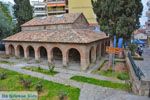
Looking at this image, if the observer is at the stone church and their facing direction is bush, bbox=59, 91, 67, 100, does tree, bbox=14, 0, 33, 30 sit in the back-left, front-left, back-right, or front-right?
back-right
